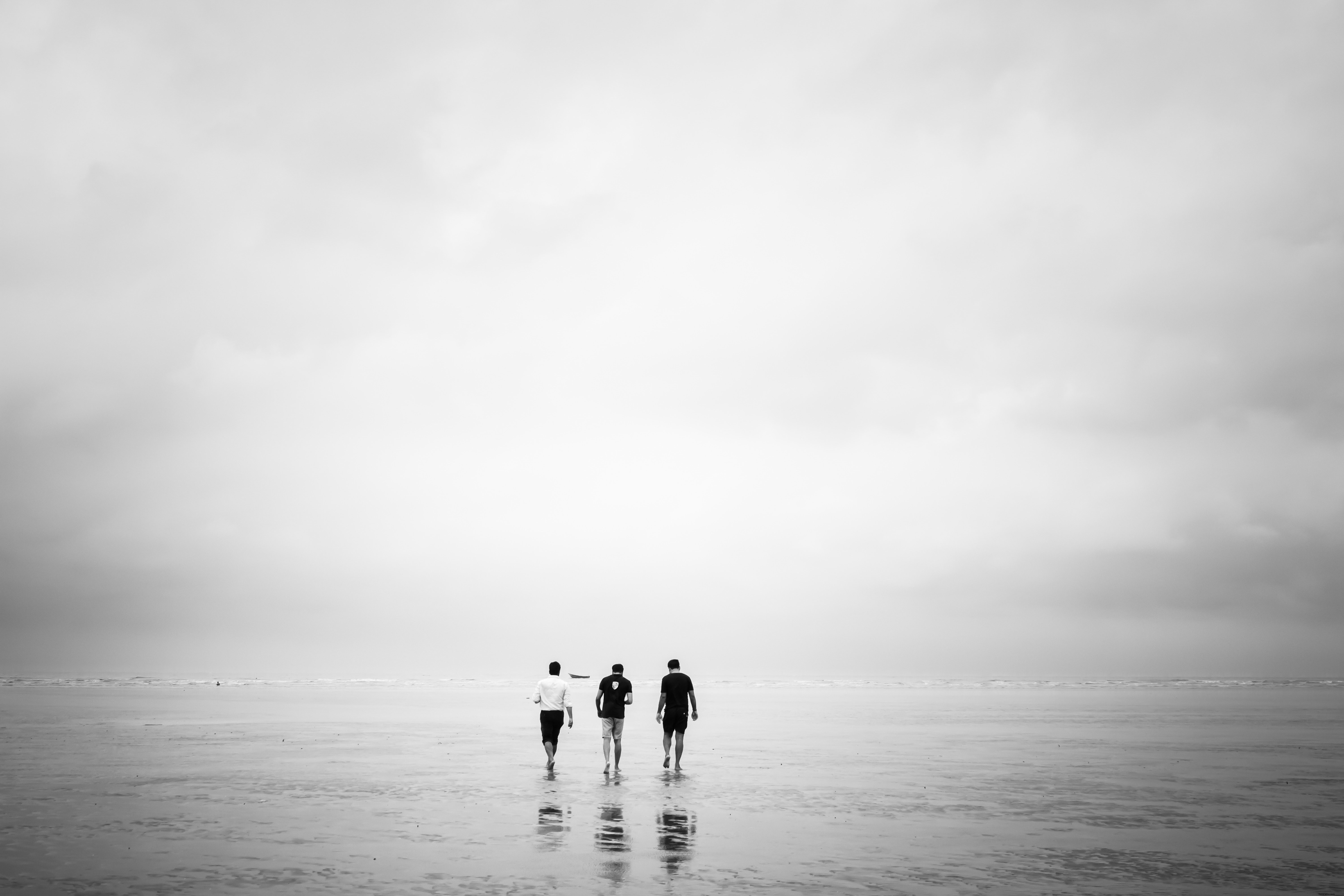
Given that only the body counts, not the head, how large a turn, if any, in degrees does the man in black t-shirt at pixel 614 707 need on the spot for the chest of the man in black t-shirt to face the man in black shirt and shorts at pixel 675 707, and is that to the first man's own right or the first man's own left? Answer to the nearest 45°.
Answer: approximately 45° to the first man's own right

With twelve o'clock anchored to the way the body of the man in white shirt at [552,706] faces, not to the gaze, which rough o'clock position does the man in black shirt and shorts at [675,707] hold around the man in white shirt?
The man in black shirt and shorts is roughly at 3 o'clock from the man in white shirt.

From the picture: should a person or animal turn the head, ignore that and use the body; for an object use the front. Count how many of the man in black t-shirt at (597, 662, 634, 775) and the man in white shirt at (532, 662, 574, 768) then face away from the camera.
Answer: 2

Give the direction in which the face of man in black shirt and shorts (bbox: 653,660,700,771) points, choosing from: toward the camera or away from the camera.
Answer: away from the camera

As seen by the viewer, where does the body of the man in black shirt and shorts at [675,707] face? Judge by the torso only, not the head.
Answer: away from the camera

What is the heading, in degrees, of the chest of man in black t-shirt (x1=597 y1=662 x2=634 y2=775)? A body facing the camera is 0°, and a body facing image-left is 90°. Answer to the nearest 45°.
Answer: approximately 180°

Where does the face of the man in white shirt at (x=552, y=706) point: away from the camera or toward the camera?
away from the camera

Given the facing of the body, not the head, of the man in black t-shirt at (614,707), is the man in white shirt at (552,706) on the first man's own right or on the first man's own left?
on the first man's own left

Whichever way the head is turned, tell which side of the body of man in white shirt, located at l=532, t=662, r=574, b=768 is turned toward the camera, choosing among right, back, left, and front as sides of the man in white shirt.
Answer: back
